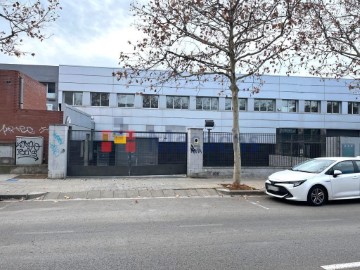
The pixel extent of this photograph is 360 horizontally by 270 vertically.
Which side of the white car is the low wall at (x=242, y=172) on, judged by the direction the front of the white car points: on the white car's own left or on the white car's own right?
on the white car's own right

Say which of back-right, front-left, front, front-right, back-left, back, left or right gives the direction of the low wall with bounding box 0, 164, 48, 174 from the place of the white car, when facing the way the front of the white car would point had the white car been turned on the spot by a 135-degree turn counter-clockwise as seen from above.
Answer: back

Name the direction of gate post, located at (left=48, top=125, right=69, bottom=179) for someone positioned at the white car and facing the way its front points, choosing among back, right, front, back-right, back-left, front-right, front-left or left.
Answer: front-right

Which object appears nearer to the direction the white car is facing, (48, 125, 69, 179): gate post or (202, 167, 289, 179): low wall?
the gate post

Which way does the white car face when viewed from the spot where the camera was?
facing the viewer and to the left of the viewer

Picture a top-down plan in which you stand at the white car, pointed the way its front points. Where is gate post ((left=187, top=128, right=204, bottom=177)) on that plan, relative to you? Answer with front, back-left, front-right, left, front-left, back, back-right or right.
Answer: right

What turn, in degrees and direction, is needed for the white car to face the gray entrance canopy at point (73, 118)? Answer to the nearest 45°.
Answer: approximately 90° to its right
